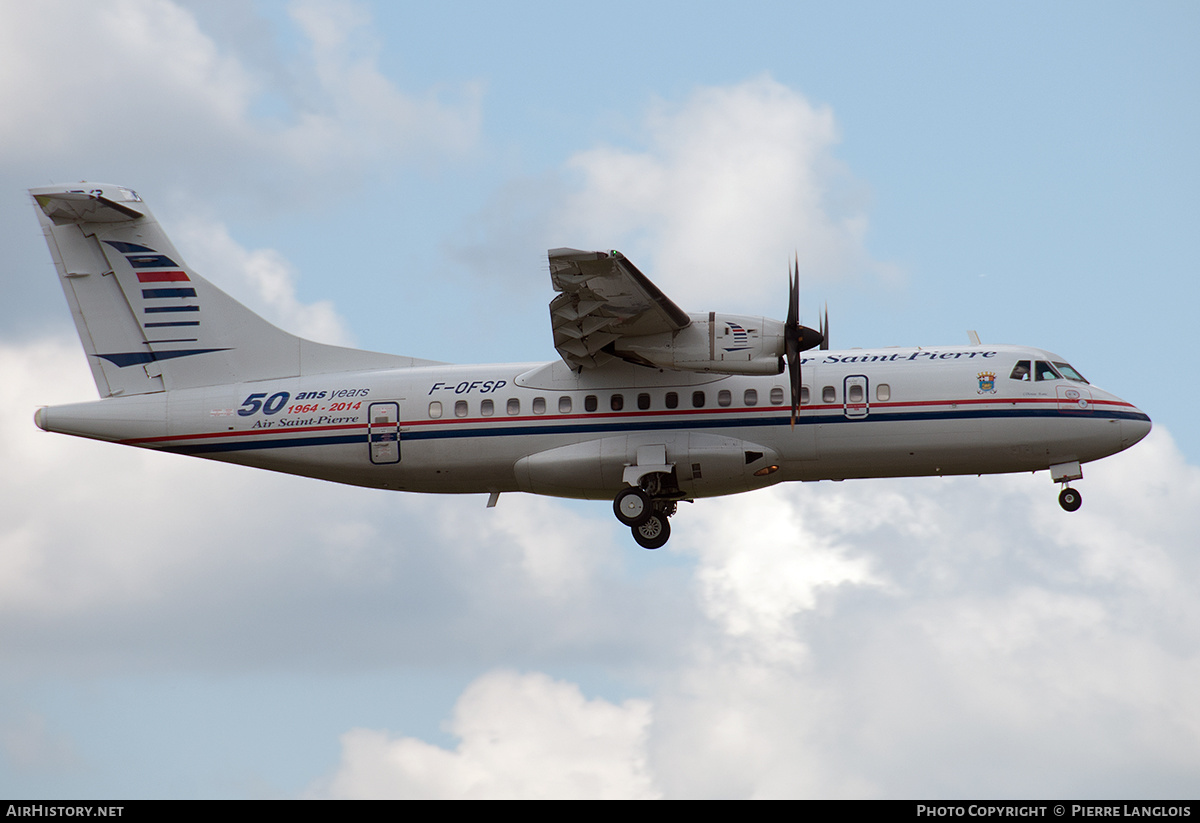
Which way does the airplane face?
to the viewer's right
